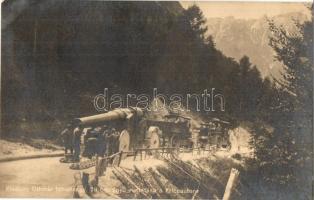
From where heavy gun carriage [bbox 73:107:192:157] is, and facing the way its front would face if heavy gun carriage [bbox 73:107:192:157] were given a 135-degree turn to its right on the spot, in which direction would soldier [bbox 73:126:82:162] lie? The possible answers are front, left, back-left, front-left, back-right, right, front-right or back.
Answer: left

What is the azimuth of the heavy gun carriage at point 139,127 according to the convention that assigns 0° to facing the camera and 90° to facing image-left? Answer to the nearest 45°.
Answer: approximately 45°

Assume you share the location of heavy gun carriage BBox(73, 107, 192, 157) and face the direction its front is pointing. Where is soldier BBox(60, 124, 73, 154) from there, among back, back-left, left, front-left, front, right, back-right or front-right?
front-right
